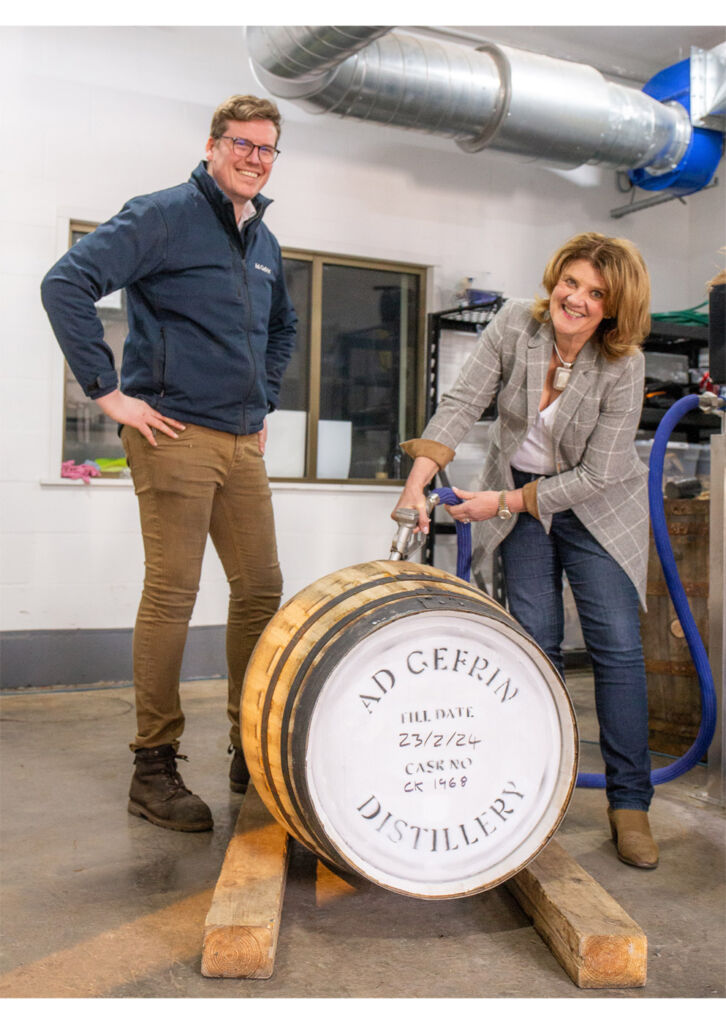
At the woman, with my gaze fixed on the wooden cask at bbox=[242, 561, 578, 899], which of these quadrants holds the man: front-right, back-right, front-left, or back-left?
front-right

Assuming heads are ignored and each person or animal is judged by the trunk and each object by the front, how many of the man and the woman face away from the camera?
0

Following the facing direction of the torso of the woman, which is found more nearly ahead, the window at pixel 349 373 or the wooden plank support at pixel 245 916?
the wooden plank support

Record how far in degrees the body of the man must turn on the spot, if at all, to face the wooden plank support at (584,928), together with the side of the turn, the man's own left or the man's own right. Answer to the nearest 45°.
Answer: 0° — they already face it

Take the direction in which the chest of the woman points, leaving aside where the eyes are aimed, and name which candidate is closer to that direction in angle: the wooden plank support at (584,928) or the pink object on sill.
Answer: the wooden plank support

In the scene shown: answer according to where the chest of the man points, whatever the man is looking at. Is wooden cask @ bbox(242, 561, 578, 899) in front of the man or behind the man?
in front

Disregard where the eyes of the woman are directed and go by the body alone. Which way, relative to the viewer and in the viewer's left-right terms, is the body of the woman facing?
facing the viewer and to the left of the viewer

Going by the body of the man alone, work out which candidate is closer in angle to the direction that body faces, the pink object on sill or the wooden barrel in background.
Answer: the wooden barrel in background

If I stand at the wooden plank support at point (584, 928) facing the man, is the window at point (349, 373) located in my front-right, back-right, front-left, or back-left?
front-right

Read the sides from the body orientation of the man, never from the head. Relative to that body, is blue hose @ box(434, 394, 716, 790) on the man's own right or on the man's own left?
on the man's own left

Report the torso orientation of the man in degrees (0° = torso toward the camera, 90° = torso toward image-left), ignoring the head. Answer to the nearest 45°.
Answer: approximately 315°
